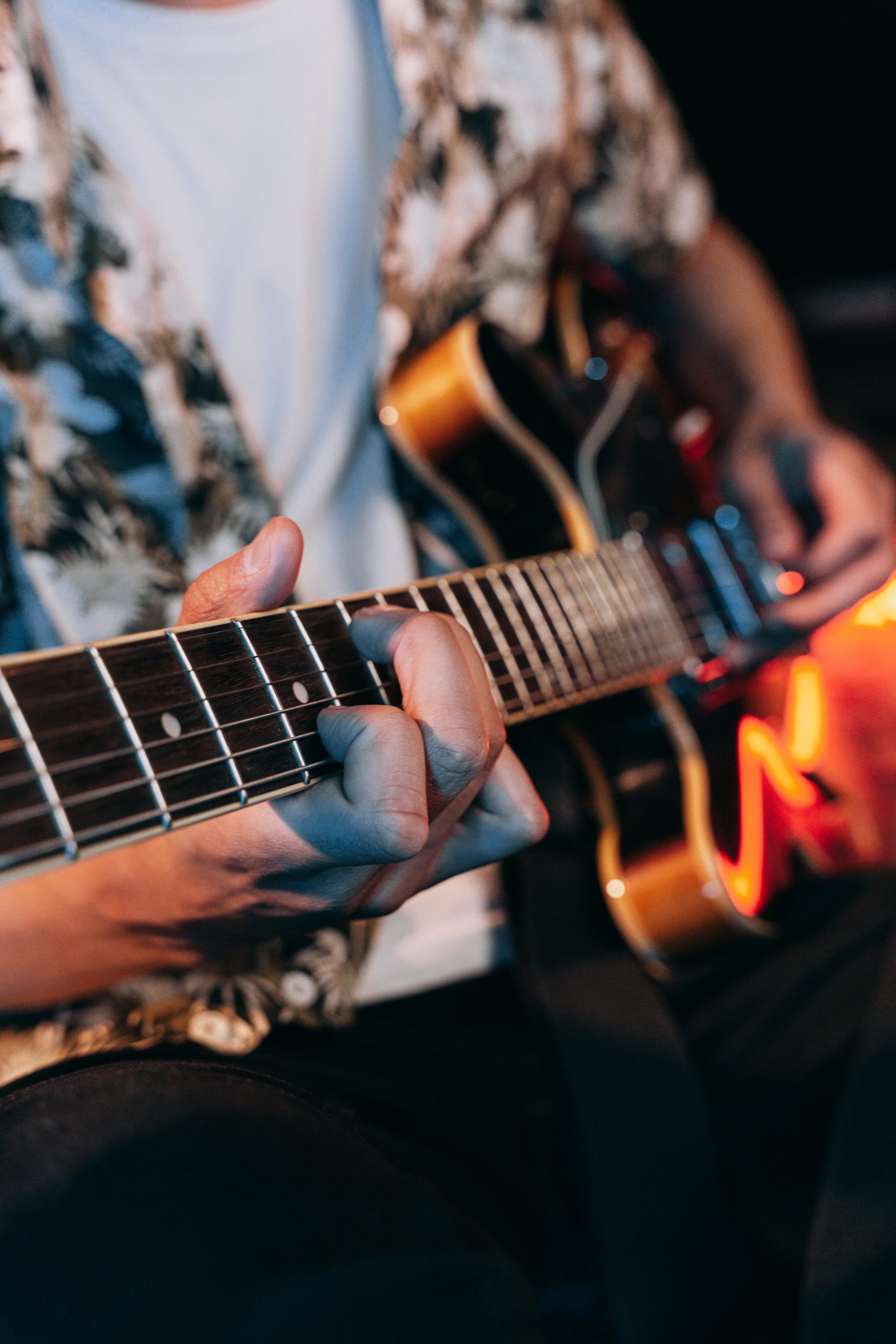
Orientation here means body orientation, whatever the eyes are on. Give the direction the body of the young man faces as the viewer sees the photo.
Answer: toward the camera
